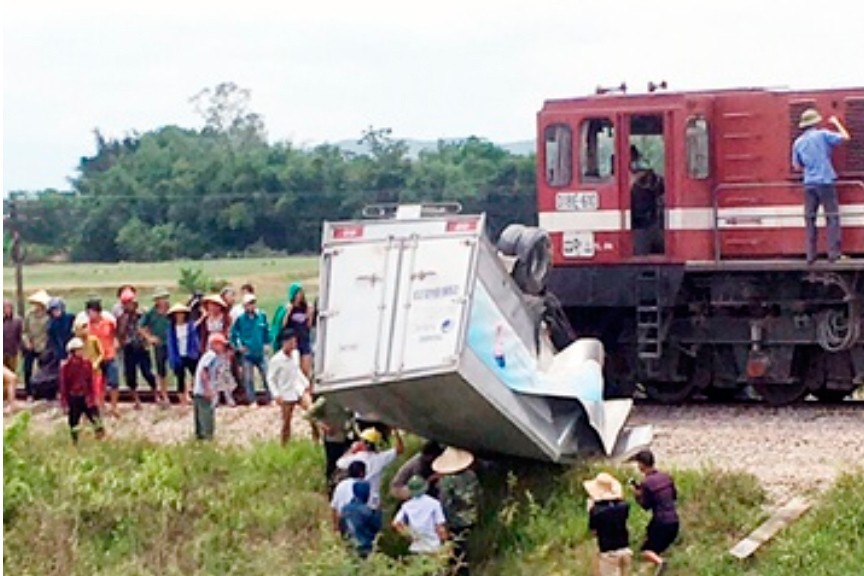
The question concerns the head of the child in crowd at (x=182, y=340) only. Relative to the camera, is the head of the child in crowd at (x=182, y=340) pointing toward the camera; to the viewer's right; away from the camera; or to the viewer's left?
toward the camera

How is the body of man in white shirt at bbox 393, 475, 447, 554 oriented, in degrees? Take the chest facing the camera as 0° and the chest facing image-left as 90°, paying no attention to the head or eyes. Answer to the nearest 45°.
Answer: approximately 180°

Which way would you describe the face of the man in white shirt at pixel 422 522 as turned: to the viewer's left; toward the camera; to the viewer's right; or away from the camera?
away from the camera

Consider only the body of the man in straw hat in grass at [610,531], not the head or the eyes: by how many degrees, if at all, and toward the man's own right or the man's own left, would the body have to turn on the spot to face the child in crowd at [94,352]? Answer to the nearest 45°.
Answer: approximately 45° to the man's own left

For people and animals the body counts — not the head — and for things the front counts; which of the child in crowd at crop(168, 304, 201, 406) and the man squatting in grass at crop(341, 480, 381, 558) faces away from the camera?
the man squatting in grass

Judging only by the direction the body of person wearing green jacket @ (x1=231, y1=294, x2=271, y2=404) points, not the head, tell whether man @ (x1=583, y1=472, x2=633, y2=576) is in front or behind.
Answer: in front

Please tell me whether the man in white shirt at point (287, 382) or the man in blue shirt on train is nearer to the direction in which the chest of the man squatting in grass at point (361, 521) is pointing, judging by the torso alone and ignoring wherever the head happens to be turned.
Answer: the man in white shirt

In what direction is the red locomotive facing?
to the viewer's left

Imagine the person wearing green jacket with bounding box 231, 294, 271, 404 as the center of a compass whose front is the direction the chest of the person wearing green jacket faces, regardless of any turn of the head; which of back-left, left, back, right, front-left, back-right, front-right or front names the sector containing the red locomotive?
left

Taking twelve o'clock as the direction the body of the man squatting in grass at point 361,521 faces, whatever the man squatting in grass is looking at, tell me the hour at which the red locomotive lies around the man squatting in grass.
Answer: The red locomotive is roughly at 1 o'clock from the man squatting in grass.

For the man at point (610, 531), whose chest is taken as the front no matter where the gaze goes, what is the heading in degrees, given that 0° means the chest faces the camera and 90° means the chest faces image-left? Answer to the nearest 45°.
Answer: approximately 180°

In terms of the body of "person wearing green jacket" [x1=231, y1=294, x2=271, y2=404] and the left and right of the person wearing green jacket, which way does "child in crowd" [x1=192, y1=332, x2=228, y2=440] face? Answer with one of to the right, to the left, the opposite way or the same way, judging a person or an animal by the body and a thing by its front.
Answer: to the left

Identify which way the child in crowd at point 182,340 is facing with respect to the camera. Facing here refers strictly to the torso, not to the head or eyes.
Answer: toward the camera

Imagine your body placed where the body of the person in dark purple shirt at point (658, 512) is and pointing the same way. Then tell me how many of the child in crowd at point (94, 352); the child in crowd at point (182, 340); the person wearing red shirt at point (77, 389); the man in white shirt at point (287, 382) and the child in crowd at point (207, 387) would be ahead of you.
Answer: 5

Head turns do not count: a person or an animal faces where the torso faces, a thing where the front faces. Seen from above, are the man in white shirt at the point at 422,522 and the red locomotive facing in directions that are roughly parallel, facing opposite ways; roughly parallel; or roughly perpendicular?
roughly perpendicular

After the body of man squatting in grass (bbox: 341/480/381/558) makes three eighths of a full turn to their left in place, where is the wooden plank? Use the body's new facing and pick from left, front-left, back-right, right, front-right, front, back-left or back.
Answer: back-left
